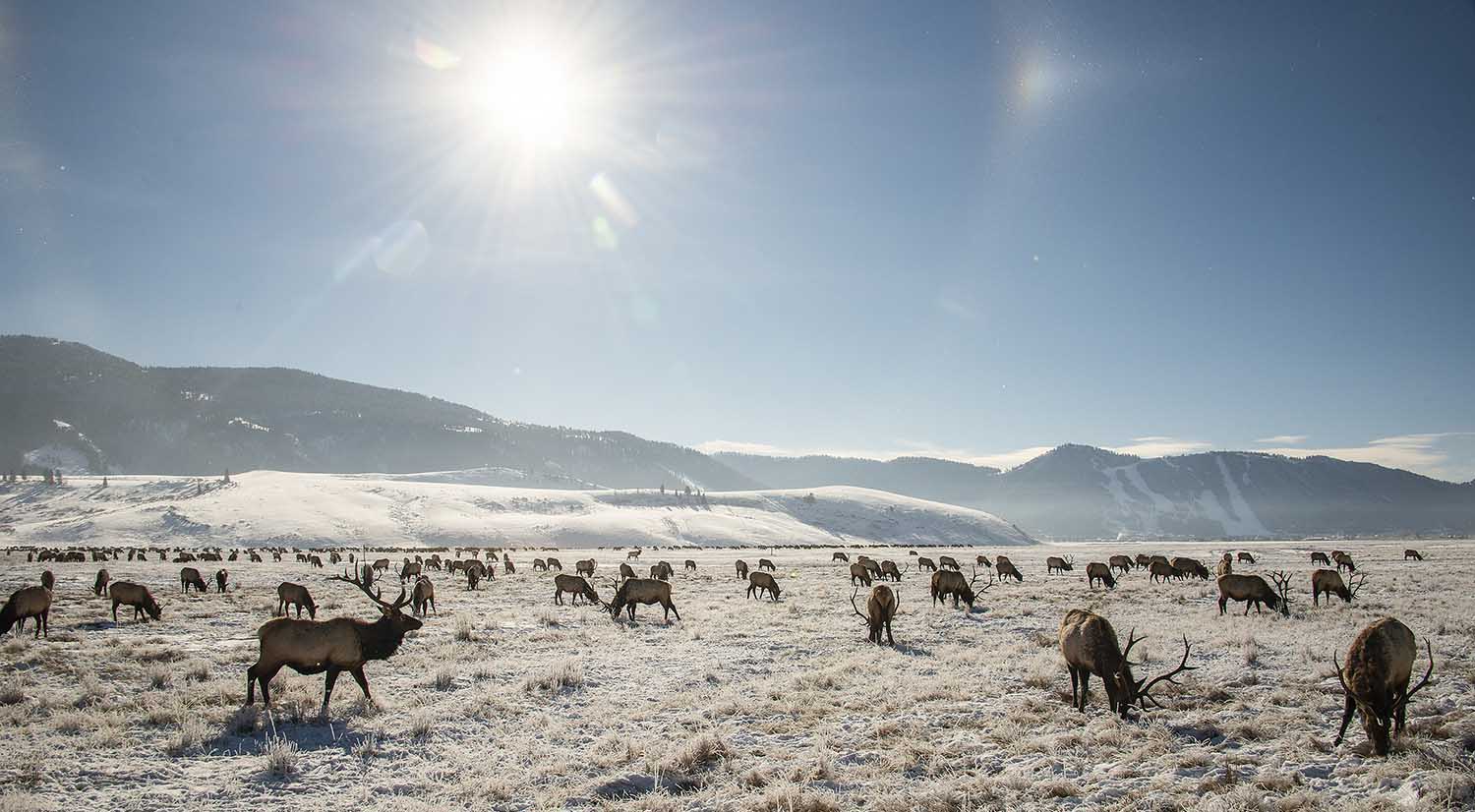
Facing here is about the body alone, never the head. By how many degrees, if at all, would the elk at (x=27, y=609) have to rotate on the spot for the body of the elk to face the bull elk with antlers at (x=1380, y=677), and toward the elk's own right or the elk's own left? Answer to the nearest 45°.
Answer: approximately 135° to the elk's own left

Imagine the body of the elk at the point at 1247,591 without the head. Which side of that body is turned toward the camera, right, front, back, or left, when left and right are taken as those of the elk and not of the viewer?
right

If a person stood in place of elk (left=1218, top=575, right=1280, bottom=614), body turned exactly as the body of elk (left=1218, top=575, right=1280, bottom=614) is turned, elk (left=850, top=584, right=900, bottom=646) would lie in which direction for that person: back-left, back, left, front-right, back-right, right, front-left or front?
back-right

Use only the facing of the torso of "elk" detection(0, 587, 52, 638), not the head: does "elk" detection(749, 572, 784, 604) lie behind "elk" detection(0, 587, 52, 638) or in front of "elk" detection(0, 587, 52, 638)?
behind

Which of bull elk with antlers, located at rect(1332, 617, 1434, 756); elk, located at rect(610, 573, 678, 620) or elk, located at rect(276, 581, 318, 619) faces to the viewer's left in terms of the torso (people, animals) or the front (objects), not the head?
elk, located at rect(610, 573, 678, 620)

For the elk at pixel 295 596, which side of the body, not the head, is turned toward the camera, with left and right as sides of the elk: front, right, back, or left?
right

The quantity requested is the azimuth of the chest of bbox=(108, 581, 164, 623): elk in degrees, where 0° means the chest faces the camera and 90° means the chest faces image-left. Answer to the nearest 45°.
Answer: approximately 270°

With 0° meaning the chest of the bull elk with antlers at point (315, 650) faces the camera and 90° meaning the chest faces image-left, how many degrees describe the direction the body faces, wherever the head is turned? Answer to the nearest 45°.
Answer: approximately 270°

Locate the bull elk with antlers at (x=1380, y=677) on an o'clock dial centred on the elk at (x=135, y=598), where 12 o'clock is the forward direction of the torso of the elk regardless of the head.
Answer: The bull elk with antlers is roughly at 2 o'clock from the elk.

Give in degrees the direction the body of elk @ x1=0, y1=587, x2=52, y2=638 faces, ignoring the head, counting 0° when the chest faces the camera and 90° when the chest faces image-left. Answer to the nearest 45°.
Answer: approximately 90°

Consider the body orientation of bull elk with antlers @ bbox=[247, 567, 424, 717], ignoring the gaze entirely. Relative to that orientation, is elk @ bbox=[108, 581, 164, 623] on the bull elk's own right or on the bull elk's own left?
on the bull elk's own left

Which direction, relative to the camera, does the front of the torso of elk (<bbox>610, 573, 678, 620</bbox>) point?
to the viewer's left
